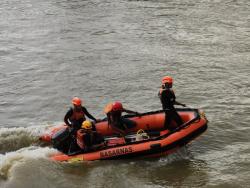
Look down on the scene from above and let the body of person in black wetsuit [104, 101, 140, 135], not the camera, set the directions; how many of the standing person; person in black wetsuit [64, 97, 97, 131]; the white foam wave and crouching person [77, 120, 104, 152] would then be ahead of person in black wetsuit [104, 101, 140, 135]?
1

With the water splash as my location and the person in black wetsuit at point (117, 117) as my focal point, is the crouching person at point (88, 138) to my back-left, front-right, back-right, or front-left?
front-right

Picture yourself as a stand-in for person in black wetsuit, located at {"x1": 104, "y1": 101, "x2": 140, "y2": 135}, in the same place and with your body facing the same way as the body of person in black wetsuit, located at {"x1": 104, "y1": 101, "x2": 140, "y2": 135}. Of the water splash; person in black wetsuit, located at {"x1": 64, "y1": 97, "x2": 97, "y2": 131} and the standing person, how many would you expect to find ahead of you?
1

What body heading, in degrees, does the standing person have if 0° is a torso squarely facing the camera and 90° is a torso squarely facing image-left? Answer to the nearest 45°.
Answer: approximately 270°

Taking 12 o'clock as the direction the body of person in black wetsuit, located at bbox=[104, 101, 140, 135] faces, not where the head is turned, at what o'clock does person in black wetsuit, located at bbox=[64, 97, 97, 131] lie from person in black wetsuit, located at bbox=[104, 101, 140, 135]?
person in black wetsuit, located at bbox=[64, 97, 97, 131] is roughly at 6 o'clock from person in black wetsuit, located at bbox=[104, 101, 140, 135].

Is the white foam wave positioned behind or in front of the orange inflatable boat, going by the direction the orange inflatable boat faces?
behind

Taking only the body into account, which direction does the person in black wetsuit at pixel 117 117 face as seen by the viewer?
to the viewer's right

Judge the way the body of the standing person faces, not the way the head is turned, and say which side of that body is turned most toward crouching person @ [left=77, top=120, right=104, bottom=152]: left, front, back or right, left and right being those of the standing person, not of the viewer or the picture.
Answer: back

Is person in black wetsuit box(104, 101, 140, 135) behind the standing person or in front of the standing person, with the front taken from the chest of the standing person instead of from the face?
behind
